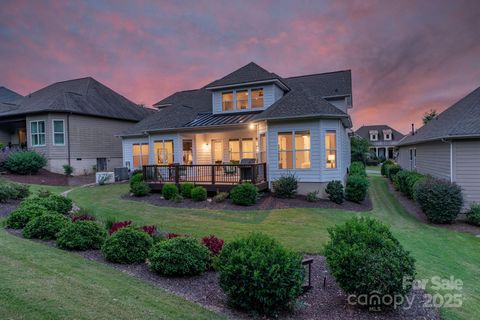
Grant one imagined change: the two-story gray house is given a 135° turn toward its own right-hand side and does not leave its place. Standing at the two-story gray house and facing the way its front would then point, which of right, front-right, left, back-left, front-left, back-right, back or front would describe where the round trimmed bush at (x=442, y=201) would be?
front

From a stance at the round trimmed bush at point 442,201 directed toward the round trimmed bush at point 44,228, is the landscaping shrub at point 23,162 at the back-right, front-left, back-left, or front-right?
front-right

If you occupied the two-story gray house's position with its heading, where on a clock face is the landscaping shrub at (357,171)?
The landscaping shrub is roughly at 4 o'clock from the two-story gray house.

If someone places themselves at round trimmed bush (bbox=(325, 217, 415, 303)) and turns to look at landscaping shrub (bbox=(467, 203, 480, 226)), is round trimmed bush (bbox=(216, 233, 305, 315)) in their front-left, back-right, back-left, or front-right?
back-left

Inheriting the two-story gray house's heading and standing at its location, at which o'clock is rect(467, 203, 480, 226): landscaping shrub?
The landscaping shrub is roughly at 4 o'clock from the two-story gray house.

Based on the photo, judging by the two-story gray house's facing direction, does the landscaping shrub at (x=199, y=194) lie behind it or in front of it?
behind

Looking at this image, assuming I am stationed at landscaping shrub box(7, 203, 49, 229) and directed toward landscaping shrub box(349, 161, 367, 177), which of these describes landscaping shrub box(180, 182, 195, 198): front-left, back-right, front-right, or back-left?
front-left

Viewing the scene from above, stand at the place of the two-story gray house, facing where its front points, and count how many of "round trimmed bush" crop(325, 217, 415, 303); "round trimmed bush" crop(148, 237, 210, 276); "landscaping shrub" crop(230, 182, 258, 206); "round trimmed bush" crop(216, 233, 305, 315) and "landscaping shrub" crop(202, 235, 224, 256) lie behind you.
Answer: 5

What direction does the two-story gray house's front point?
away from the camera

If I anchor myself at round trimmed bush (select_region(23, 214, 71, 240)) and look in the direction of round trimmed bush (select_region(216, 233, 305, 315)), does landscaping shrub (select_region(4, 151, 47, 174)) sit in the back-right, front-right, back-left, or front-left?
back-left

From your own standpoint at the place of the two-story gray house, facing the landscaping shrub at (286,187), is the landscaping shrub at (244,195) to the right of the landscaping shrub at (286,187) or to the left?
right

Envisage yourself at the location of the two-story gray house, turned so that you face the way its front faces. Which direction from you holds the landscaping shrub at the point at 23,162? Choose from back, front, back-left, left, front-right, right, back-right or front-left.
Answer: left
